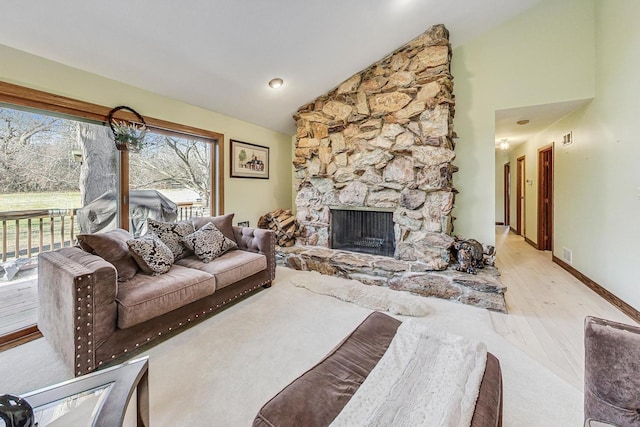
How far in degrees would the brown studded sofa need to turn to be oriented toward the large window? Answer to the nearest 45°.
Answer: approximately 180°

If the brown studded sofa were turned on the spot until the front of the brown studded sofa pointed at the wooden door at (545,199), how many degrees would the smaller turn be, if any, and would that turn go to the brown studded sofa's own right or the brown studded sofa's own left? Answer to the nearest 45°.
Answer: approximately 45° to the brown studded sofa's own left

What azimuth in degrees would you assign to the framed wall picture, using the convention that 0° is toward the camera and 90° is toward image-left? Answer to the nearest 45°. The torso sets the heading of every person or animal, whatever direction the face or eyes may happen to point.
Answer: approximately 315°

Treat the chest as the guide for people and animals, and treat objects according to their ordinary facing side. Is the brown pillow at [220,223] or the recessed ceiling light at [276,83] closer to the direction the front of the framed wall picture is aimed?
the recessed ceiling light

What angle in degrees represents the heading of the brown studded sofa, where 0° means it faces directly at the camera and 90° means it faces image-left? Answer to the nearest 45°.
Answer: approximately 315°

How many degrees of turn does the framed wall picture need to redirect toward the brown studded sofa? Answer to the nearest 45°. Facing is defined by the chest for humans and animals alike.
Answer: approximately 45° to its right

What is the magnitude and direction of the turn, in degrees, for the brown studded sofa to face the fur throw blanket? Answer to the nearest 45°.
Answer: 0° — it already faces it
